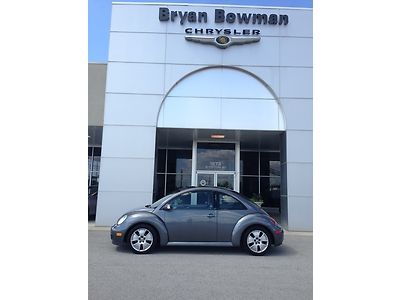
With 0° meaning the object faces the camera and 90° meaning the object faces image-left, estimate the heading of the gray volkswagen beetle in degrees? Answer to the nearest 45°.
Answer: approximately 90°

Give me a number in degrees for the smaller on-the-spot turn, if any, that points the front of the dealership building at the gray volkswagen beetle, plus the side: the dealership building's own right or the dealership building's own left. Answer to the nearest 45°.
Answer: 0° — it already faces it

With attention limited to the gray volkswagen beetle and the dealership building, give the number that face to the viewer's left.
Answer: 1

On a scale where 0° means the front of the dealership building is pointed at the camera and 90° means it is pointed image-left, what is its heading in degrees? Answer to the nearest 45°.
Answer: approximately 0°

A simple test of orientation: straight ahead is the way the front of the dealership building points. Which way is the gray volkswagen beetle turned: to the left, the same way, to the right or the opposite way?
to the right

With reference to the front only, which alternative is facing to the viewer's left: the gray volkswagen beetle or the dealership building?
the gray volkswagen beetle

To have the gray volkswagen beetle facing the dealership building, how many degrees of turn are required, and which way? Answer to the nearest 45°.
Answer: approximately 90° to its right
